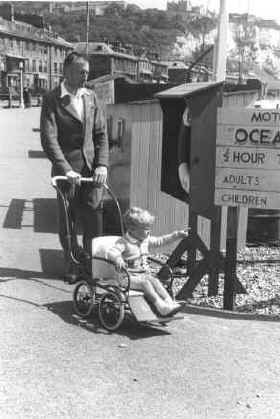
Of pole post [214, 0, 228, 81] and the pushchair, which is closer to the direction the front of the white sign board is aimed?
the pushchair

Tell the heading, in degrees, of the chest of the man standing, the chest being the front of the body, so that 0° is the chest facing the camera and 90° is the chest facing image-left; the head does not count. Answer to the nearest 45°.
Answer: approximately 315°

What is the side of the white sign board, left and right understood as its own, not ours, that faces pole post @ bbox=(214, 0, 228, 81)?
back

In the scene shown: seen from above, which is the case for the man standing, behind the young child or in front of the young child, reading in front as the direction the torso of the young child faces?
behind

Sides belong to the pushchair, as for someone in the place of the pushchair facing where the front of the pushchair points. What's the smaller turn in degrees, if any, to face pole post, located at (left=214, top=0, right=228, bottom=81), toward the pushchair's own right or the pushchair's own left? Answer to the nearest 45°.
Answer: approximately 135° to the pushchair's own left

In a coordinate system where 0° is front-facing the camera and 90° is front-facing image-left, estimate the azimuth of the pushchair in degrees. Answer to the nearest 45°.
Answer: approximately 315°

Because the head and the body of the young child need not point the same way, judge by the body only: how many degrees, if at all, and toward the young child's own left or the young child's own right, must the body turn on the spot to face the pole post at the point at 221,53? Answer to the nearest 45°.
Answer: approximately 135° to the young child's own left

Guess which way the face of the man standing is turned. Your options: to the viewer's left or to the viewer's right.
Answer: to the viewer's right

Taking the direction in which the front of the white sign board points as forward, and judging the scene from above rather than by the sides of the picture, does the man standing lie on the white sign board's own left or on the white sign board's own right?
on the white sign board's own right

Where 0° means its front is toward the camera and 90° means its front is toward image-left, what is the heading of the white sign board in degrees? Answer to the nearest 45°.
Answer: approximately 0°
